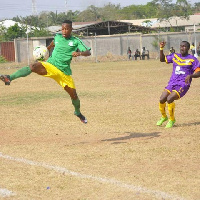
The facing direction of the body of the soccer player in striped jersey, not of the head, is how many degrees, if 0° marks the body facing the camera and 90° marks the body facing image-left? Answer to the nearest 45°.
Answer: approximately 45°

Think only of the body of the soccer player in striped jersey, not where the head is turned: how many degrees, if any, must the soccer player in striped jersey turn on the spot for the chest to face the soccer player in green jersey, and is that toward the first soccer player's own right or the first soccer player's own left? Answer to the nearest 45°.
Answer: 0° — they already face them
